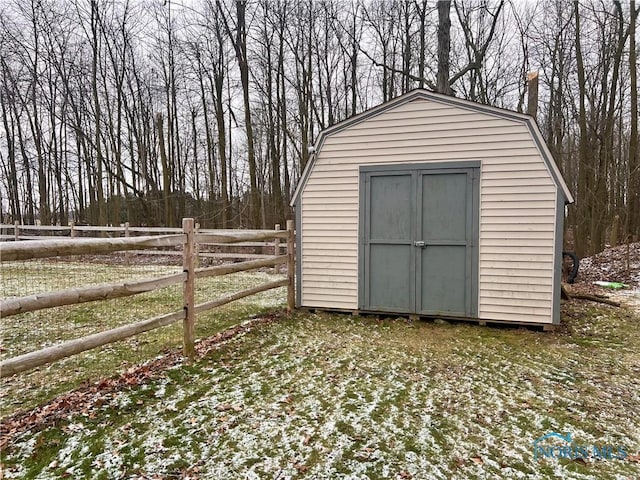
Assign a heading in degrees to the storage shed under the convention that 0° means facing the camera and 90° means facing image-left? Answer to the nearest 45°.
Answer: approximately 0°

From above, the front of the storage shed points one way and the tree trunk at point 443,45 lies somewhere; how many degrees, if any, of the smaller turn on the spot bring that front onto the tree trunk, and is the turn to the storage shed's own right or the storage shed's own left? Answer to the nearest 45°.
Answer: approximately 180°
